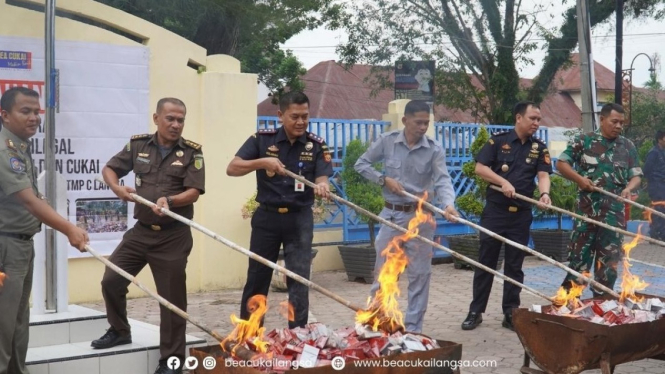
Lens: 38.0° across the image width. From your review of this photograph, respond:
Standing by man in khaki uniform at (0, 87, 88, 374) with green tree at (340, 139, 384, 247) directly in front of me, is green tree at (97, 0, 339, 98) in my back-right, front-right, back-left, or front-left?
front-left

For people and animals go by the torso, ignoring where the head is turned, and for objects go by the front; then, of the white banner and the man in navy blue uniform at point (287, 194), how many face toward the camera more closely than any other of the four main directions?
2

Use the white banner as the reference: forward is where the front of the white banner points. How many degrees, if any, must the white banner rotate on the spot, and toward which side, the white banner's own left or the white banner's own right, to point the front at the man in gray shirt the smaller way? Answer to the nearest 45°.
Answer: approximately 45° to the white banner's own left

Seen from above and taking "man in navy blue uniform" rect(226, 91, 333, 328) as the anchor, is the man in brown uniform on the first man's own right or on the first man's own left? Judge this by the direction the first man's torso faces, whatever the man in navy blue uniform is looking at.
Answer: on the first man's own right

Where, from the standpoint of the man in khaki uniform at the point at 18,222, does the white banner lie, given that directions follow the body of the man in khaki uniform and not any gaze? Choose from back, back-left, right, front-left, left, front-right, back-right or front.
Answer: left

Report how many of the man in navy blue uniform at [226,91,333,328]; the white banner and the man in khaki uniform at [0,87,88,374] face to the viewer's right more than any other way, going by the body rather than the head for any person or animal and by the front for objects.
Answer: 1

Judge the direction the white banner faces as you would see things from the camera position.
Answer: facing the viewer

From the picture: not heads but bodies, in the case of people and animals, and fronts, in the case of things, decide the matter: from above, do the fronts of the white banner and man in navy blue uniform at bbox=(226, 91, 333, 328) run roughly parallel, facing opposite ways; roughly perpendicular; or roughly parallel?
roughly parallel

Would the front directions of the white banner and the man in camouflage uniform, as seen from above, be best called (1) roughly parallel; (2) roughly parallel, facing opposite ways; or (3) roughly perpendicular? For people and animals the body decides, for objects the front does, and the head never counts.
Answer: roughly parallel

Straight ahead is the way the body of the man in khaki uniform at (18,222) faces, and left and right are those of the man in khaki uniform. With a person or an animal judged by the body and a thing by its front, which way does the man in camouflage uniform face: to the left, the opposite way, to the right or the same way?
to the right

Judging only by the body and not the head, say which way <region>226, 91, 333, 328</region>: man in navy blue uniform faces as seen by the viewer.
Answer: toward the camera

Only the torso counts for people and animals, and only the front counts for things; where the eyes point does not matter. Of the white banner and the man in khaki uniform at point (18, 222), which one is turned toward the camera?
the white banner

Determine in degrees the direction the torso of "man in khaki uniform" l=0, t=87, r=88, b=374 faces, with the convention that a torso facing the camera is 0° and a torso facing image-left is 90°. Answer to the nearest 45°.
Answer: approximately 270°

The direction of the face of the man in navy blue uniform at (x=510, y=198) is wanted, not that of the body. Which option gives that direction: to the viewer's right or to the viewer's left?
to the viewer's right

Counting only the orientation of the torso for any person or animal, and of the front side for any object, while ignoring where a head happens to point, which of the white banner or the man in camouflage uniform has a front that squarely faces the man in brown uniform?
the white banner

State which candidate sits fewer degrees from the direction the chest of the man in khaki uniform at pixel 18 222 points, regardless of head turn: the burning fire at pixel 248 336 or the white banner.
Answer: the burning fire

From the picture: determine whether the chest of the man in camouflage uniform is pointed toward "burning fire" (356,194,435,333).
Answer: no

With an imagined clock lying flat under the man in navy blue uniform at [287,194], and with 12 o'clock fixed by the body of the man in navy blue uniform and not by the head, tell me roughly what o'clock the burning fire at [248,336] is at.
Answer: The burning fire is roughly at 12 o'clock from the man in navy blue uniform.
